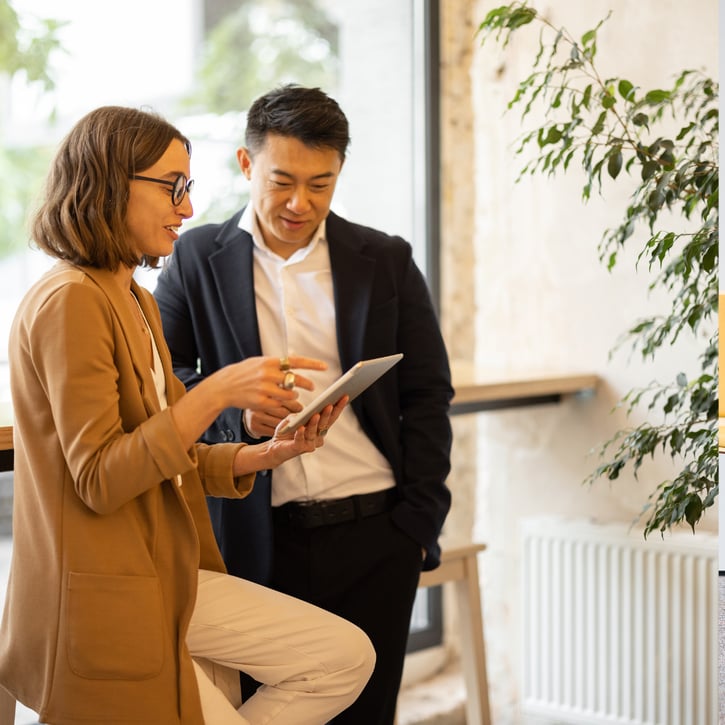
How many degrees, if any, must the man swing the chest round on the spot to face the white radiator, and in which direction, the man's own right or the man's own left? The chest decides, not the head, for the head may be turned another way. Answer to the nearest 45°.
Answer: approximately 135° to the man's own left

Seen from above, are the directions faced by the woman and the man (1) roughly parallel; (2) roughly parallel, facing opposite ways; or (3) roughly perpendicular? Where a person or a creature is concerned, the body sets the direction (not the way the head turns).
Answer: roughly perpendicular

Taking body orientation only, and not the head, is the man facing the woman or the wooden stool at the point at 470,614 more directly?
the woman

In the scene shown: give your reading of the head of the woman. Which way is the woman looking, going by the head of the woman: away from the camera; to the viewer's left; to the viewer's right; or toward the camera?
to the viewer's right

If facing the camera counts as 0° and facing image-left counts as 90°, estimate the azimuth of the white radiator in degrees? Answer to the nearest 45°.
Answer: approximately 45°

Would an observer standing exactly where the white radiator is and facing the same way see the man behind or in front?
in front

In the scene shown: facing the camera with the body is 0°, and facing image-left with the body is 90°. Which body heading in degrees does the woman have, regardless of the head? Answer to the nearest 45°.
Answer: approximately 270°

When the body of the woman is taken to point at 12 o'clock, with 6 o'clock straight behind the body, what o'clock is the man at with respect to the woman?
The man is roughly at 10 o'clock from the woman.

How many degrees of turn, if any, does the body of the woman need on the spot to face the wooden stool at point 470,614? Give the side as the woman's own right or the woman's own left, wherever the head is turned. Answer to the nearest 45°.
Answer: approximately 45° to the woman's own left

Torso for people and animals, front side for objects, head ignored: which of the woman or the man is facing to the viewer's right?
the woman

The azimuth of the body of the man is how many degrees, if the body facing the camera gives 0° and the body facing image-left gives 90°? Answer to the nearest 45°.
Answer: approximately 0°

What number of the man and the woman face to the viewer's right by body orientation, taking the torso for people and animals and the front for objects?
1
